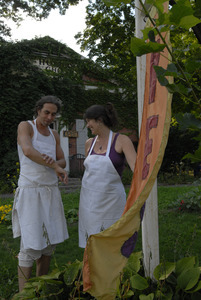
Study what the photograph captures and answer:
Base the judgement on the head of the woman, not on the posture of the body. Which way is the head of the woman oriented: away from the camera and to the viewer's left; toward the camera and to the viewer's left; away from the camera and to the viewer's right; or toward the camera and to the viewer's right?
toward the camera and to the viewer's left

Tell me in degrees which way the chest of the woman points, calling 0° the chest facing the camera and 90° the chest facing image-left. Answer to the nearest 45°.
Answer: approximately 45°
